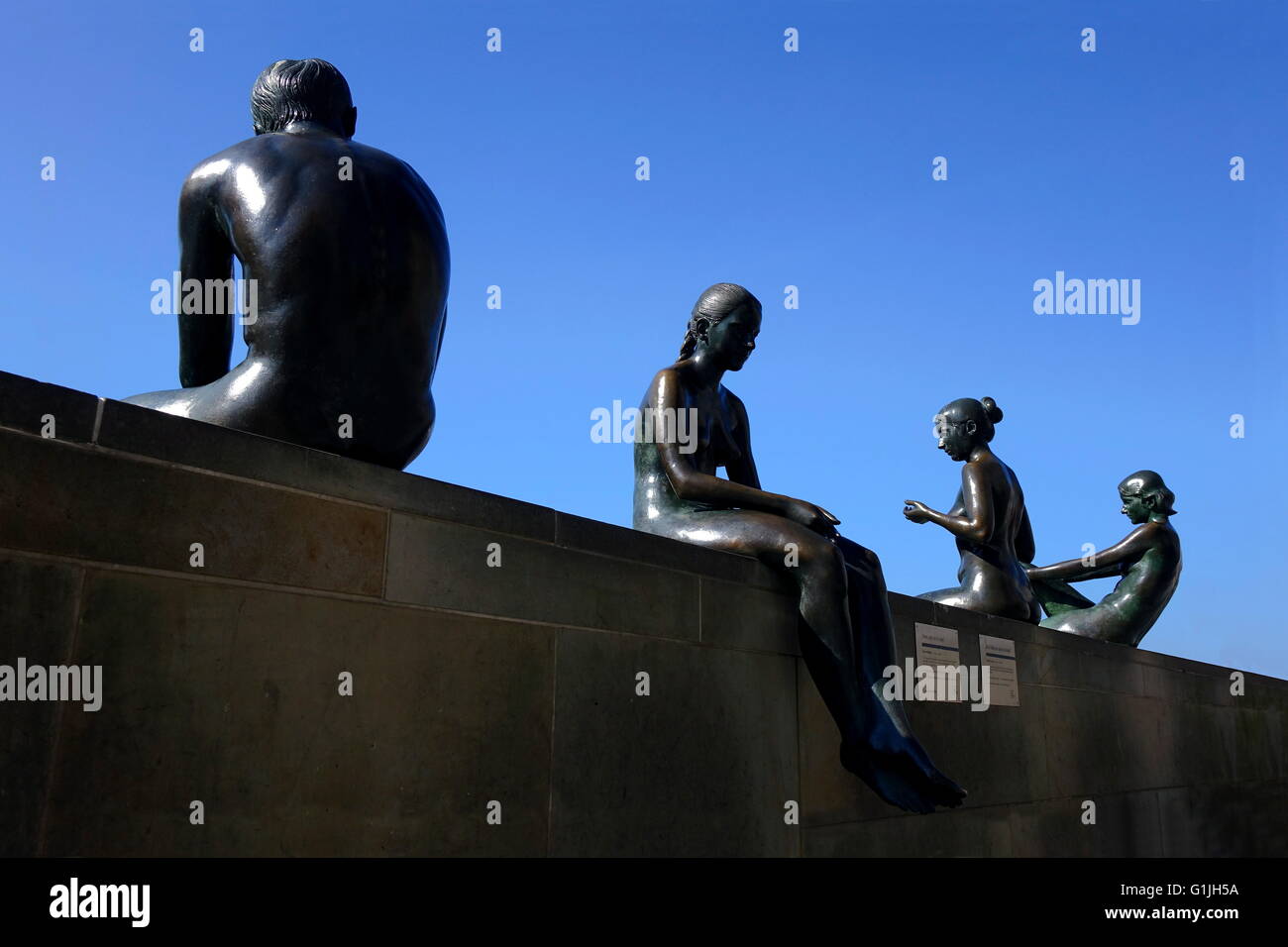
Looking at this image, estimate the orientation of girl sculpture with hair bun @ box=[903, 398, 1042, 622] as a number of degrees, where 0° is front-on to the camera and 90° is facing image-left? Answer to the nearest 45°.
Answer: approximately 135°

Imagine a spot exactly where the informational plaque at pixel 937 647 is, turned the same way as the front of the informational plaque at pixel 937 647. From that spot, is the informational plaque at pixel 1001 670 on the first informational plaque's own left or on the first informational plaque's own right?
on the first informational plaque's own left

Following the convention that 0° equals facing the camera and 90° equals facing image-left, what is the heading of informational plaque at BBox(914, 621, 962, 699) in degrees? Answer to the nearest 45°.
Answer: approximately 315°

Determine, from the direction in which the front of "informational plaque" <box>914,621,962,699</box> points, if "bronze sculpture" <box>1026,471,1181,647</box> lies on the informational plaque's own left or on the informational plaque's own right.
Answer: on the informational plaque's own left

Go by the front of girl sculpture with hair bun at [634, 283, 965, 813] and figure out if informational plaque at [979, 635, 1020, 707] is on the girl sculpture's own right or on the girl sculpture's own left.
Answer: on the girl sculpture's own left

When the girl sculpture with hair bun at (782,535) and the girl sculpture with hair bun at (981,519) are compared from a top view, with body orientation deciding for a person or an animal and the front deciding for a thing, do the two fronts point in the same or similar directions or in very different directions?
very different directions

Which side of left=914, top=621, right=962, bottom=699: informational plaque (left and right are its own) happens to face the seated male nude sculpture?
right
